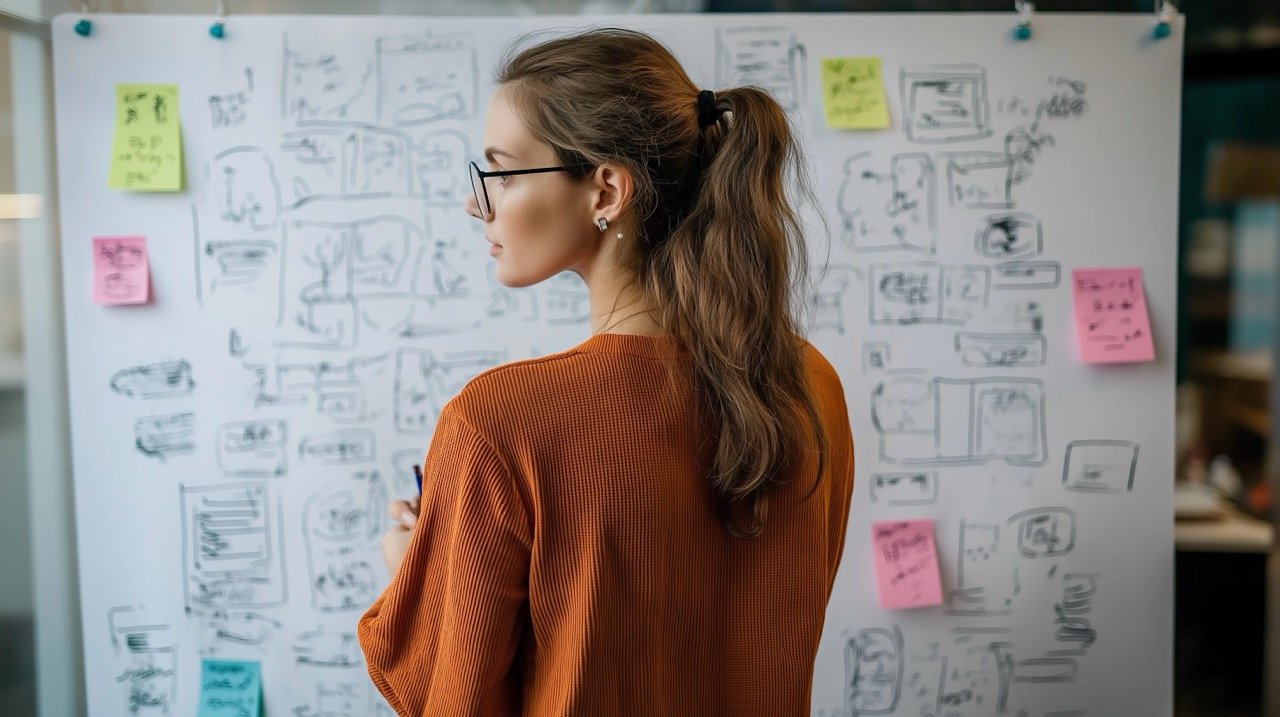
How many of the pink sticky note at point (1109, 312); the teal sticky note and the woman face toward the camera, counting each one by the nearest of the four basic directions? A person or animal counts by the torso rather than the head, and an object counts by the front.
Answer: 2

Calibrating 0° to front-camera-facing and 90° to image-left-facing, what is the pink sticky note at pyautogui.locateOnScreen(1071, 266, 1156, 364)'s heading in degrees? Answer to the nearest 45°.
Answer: approximately 0°

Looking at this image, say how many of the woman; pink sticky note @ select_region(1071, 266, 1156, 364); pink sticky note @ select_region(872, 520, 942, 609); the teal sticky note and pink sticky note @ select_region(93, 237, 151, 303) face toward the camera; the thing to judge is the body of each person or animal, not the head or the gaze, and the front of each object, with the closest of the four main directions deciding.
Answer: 4

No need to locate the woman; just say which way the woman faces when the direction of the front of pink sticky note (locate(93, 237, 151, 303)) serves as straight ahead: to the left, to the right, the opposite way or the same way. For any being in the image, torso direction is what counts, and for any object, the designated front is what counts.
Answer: the opposite way

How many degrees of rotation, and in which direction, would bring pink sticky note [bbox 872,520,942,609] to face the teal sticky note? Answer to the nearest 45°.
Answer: approximately 90° to its right

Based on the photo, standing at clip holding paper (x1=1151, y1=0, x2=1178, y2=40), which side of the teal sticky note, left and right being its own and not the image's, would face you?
left

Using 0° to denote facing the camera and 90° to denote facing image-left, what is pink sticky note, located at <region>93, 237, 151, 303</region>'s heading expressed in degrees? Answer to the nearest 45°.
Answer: approximately 0°
